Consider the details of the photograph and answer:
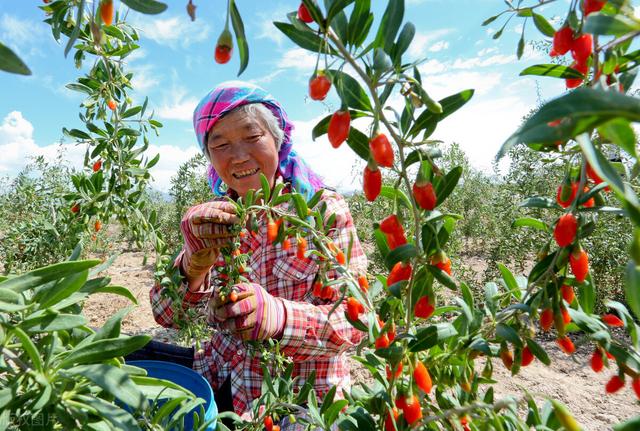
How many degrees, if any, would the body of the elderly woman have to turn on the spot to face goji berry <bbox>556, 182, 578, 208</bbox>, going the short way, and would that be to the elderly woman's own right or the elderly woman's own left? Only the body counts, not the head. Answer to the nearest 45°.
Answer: approximately 45° to the elderly woman's own left

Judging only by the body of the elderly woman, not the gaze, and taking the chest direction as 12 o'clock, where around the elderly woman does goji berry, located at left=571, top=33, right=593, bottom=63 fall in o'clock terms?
The goji berry is roughly at 10 o'clock from the elderly woman.

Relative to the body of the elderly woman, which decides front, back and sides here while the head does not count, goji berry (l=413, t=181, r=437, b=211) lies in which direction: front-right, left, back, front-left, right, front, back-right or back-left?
front-left

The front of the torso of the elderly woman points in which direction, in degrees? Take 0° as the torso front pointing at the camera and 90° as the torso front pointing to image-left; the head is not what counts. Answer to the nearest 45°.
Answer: approximately 45°

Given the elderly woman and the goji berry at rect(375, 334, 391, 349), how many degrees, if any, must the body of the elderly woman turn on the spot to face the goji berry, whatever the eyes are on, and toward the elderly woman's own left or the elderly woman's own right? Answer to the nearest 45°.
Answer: approximately 45° to the elderly woman's own left

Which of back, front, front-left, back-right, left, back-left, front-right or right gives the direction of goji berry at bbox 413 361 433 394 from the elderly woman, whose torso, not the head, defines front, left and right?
front-left
